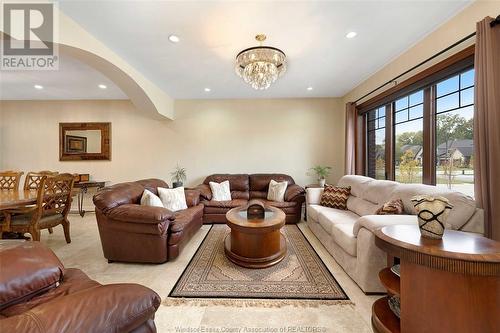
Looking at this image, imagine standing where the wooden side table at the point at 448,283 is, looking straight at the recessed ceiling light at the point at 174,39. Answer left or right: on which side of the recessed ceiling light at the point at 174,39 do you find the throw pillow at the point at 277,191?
right

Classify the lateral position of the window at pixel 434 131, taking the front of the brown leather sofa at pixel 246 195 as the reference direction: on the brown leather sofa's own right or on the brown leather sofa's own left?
on the brown leather sofa's own left

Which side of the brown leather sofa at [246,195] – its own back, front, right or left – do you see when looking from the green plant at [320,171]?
left

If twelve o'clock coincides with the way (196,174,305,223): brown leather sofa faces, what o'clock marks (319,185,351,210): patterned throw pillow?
The patterned throw pillow is roughly at 10 o'clock from the brown leather sofa.

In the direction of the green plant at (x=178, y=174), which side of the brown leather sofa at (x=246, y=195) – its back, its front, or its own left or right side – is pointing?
right

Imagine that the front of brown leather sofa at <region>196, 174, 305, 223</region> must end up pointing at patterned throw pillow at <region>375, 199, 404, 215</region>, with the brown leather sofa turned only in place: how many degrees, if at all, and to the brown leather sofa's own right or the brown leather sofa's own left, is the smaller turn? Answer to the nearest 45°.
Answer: approximately 45° to the brown leather sofa's own left

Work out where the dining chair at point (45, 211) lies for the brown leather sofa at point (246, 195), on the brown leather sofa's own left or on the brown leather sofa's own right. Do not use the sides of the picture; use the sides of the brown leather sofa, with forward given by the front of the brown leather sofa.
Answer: on the brown leather sofa's own right

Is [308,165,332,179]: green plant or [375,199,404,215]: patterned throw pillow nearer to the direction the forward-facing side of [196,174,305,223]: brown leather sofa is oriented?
the patterned throw pillow

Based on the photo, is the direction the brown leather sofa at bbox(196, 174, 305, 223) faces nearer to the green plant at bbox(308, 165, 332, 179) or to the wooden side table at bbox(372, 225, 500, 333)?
the wooden side table
